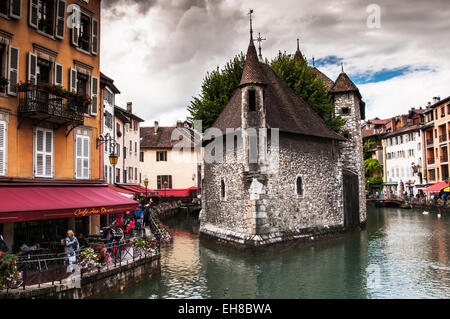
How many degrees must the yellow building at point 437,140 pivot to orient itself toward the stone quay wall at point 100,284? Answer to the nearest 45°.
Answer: approximately 45° to its left

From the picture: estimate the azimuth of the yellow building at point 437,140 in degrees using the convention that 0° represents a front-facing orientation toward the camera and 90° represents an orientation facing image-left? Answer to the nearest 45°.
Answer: approximately 45°

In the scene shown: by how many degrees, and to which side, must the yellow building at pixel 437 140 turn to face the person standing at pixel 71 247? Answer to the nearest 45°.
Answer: approximately 45° to its left
